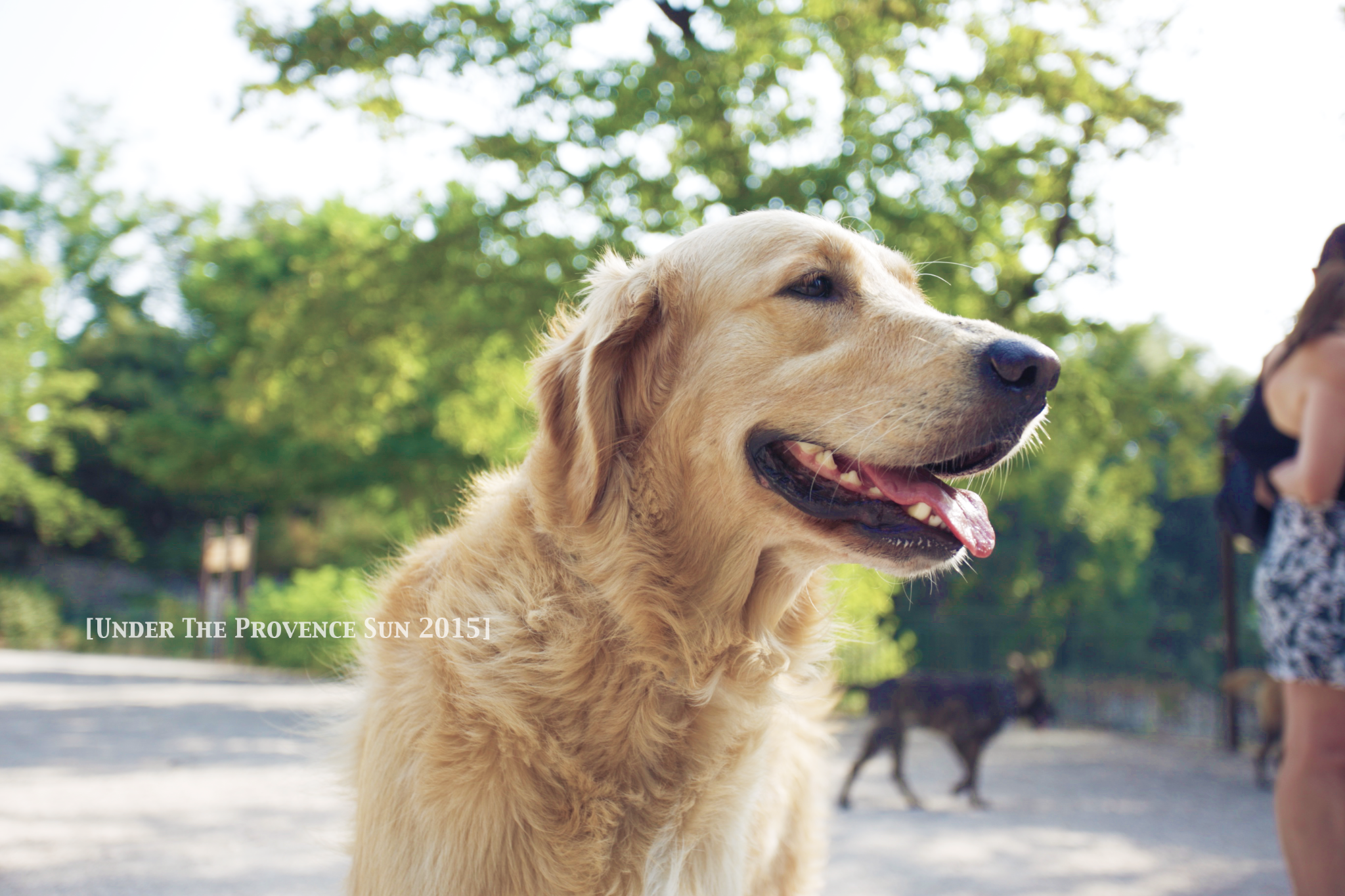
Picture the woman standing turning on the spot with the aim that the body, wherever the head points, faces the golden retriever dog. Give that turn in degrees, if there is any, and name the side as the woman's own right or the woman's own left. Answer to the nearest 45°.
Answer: approximately 45° to the woman's own left

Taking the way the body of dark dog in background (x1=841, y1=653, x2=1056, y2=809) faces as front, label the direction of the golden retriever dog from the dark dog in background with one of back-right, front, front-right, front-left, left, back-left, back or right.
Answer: right

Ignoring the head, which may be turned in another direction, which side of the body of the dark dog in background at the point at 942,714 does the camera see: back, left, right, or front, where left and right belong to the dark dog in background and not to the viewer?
right

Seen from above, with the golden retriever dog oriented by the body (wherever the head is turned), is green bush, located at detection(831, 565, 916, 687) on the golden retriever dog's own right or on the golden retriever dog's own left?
on the golden retriever dog's own left
